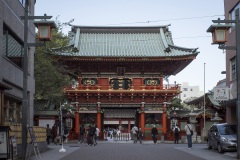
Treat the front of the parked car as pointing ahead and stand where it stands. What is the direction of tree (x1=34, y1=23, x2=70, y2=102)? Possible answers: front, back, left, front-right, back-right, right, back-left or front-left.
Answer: back

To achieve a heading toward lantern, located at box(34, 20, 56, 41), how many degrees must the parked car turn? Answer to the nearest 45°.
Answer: approximately 90° to its right

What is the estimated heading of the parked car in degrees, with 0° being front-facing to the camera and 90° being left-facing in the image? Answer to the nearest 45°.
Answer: approximately 315°

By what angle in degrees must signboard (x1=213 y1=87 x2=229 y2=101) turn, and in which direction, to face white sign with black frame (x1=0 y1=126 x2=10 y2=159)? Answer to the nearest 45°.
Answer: approximately 45° to its right

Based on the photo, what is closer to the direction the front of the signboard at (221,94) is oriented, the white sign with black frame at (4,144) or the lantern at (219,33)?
the lantern

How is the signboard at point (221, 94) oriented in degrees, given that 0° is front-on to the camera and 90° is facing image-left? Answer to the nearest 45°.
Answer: approximately 0°

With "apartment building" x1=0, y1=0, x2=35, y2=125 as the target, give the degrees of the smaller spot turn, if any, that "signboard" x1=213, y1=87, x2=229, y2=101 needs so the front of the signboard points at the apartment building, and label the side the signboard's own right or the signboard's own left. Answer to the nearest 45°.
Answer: approximately 90° to the signboard's own right

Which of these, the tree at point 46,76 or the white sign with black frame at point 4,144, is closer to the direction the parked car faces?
the white sign with black frame

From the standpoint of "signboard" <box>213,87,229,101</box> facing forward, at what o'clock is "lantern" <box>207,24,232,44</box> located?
The lantern is roughly at 12 o'clock from the signboard.
